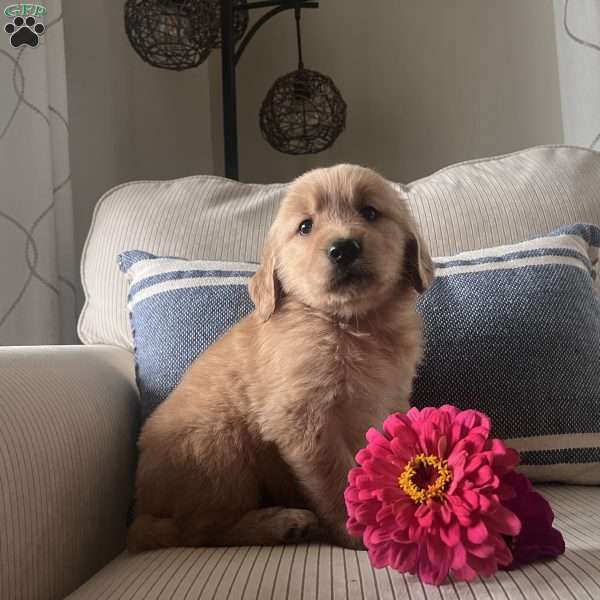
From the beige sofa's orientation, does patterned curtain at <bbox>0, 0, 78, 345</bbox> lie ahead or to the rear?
to the rear

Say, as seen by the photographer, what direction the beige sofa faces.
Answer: facing the viewer
